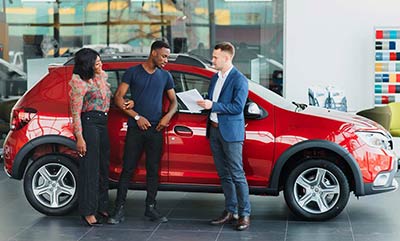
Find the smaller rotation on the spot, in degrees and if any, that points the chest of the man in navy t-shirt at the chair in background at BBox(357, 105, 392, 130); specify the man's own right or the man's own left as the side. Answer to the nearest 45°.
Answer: approximately 135° to the man's own left

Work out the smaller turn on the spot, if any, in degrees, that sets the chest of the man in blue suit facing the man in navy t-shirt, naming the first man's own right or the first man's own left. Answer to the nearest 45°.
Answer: approximately 45° to the first man's own right

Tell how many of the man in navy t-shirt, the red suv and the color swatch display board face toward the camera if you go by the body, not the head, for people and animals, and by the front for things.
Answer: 2

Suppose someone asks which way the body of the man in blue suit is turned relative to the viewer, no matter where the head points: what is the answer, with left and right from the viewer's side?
facing the viewer and to the left of the viewer

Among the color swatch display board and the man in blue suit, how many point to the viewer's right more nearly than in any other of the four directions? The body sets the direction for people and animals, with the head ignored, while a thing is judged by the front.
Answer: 0

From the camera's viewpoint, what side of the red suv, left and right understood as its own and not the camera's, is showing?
right

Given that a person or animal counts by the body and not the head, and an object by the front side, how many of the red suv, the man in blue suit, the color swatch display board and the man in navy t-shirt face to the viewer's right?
1

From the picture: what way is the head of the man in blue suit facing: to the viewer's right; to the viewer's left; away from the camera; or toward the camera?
to the viewer's left

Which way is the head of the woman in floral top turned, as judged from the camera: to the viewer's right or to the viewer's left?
to the viewer's right

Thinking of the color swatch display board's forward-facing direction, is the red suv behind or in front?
in front

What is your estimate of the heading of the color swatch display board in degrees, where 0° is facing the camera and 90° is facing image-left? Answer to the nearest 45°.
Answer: approximately 0°
